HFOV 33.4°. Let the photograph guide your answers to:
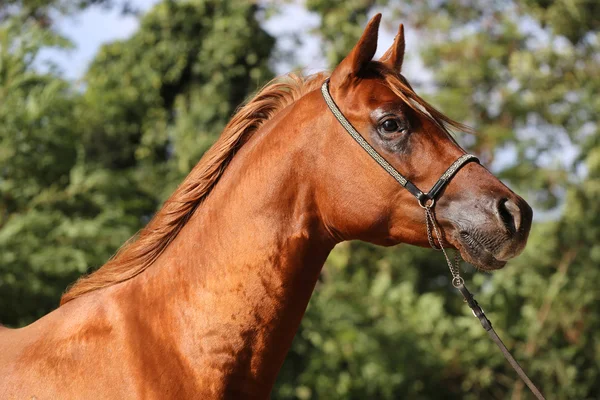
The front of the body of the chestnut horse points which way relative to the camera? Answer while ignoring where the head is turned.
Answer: to the viewer's right

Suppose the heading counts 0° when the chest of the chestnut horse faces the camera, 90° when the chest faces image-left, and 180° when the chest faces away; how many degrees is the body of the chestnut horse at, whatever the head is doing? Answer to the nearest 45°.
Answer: approximately 270°
